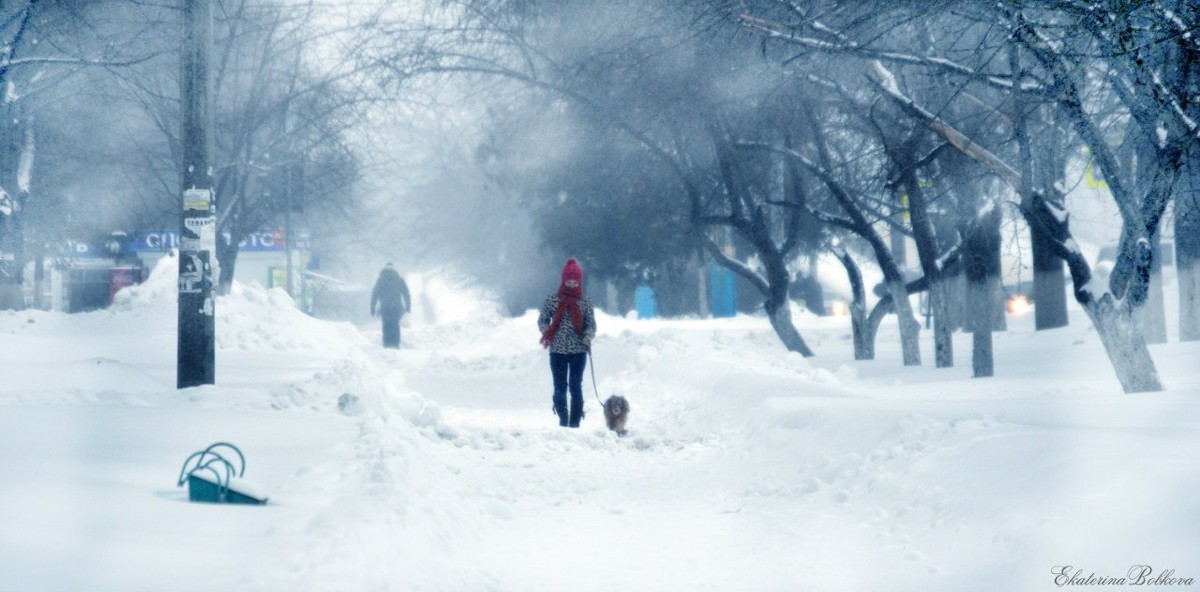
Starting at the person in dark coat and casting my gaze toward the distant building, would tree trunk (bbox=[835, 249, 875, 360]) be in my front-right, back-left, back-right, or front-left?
back-right

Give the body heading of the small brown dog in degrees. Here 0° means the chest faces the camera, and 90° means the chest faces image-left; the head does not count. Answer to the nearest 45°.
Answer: approximately 0°

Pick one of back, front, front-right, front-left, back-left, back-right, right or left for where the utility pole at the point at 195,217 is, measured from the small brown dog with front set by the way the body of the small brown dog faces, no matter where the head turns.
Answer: right
